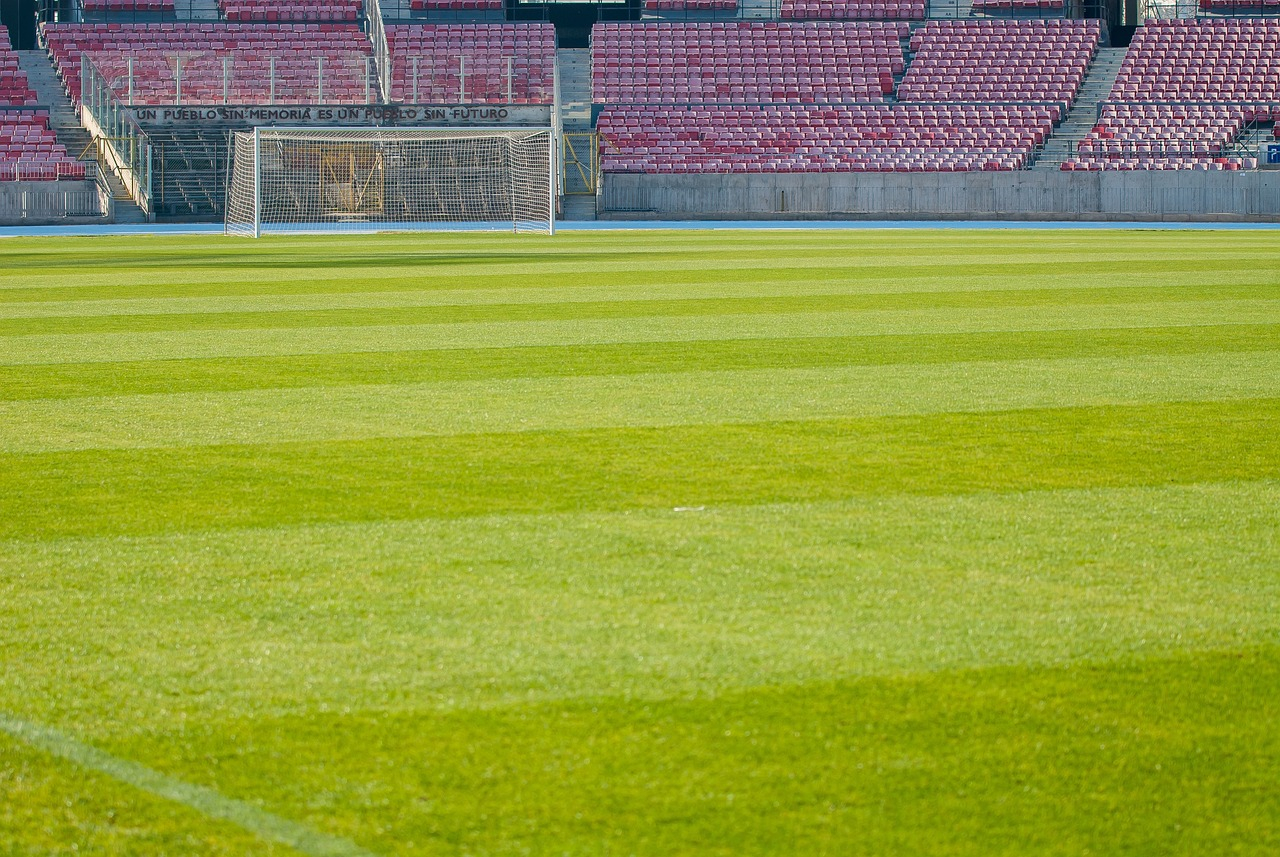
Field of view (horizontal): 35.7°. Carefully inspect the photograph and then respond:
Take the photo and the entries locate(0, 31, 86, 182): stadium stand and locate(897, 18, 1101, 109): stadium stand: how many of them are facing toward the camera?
2

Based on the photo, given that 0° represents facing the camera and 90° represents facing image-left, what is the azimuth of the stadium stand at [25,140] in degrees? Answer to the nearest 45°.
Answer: approximately 0°

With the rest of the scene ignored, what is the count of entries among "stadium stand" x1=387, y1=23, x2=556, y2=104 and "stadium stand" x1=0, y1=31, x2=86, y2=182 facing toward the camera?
2

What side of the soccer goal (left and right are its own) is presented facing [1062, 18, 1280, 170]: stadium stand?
left

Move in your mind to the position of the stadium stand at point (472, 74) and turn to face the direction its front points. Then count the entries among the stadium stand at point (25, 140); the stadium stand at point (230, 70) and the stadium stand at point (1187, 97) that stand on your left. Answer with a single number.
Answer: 1

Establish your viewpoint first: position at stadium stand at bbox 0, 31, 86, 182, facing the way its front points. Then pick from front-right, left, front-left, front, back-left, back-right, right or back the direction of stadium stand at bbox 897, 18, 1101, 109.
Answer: left

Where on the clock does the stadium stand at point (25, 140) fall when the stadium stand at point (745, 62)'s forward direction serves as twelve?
the stadium stand at point (25, 140) is roughly at 2 o'clock from the stadium stand at point (745, 62).
